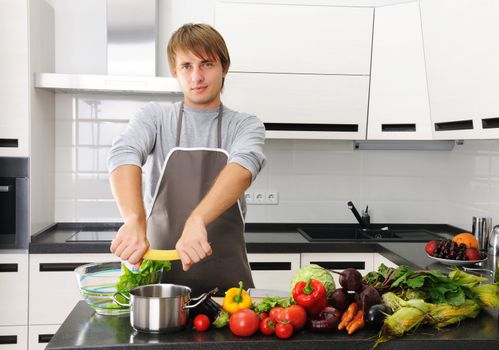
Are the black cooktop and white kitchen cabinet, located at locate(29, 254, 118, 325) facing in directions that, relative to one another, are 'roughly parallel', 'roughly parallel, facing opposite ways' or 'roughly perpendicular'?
roughly parallel

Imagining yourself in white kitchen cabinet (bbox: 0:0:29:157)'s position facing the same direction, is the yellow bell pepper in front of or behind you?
in front

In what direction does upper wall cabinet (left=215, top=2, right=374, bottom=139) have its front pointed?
toward the camera

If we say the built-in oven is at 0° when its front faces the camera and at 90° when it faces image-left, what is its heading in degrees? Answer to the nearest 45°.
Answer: approximately 0°

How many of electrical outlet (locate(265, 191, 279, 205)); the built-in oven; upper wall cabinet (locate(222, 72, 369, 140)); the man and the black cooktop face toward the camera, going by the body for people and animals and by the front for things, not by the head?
5

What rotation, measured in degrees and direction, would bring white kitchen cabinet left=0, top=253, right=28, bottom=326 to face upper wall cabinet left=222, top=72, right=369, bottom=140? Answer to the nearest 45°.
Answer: approximately 90° to its left

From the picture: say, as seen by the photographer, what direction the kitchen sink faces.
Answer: facing the viewer

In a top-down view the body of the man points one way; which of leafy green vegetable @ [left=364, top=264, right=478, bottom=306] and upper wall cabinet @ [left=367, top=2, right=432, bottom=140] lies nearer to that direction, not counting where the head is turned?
the leafy green vegetable

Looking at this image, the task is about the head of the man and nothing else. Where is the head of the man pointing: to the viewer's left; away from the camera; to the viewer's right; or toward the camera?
toward the camera

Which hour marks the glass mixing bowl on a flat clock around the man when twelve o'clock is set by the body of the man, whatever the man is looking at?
The glass mixing bowl is roughly at 1 o'clock from the man.

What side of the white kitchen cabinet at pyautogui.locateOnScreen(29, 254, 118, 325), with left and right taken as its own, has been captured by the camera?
front

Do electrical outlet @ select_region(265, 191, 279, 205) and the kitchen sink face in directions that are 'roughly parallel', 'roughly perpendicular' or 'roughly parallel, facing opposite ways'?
roughly parallel

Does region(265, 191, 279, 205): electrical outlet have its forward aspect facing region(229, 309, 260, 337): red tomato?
yes

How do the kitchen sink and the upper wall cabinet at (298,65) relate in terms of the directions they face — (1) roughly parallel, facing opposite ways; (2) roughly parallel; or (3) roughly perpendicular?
roughly parallel

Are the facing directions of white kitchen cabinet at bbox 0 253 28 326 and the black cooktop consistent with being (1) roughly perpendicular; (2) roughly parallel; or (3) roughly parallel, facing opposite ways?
roughly parallel

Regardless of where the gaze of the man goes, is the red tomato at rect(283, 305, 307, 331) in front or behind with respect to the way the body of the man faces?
in front
